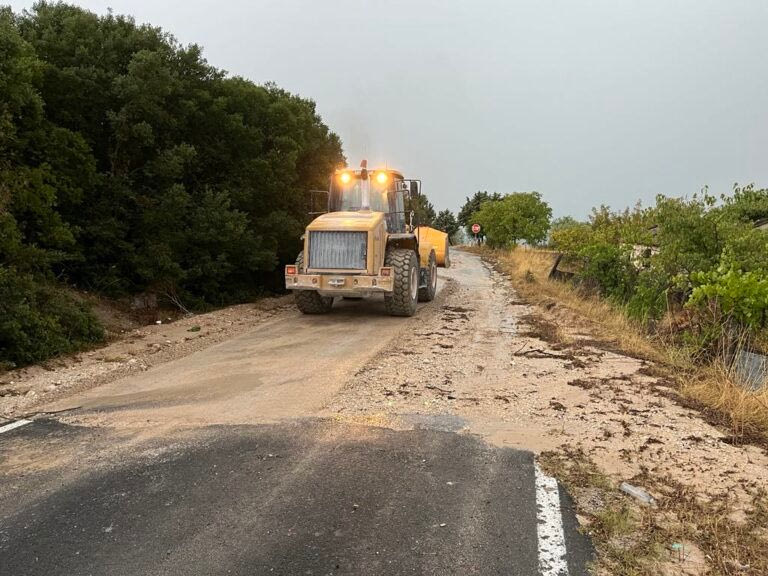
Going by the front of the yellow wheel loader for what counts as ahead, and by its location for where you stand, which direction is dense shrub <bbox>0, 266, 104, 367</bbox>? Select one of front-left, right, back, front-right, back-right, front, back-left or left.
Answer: back

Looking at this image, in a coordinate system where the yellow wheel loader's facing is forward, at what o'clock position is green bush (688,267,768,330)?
The green bush is roughly at 3 o'clock from the yellow wheel loader.

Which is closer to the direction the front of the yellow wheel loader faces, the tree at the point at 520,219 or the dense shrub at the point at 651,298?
the tree

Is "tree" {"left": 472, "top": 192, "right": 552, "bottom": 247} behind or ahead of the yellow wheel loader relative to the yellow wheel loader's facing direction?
ahead

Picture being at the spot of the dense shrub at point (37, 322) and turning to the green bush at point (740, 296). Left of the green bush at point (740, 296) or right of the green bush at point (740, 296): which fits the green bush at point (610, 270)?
left

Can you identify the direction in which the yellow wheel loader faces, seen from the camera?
facing away from the viewer and to the right of the viewer
